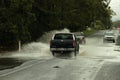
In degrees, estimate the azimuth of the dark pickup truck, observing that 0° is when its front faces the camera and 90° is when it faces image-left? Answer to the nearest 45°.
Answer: approximately 180°
